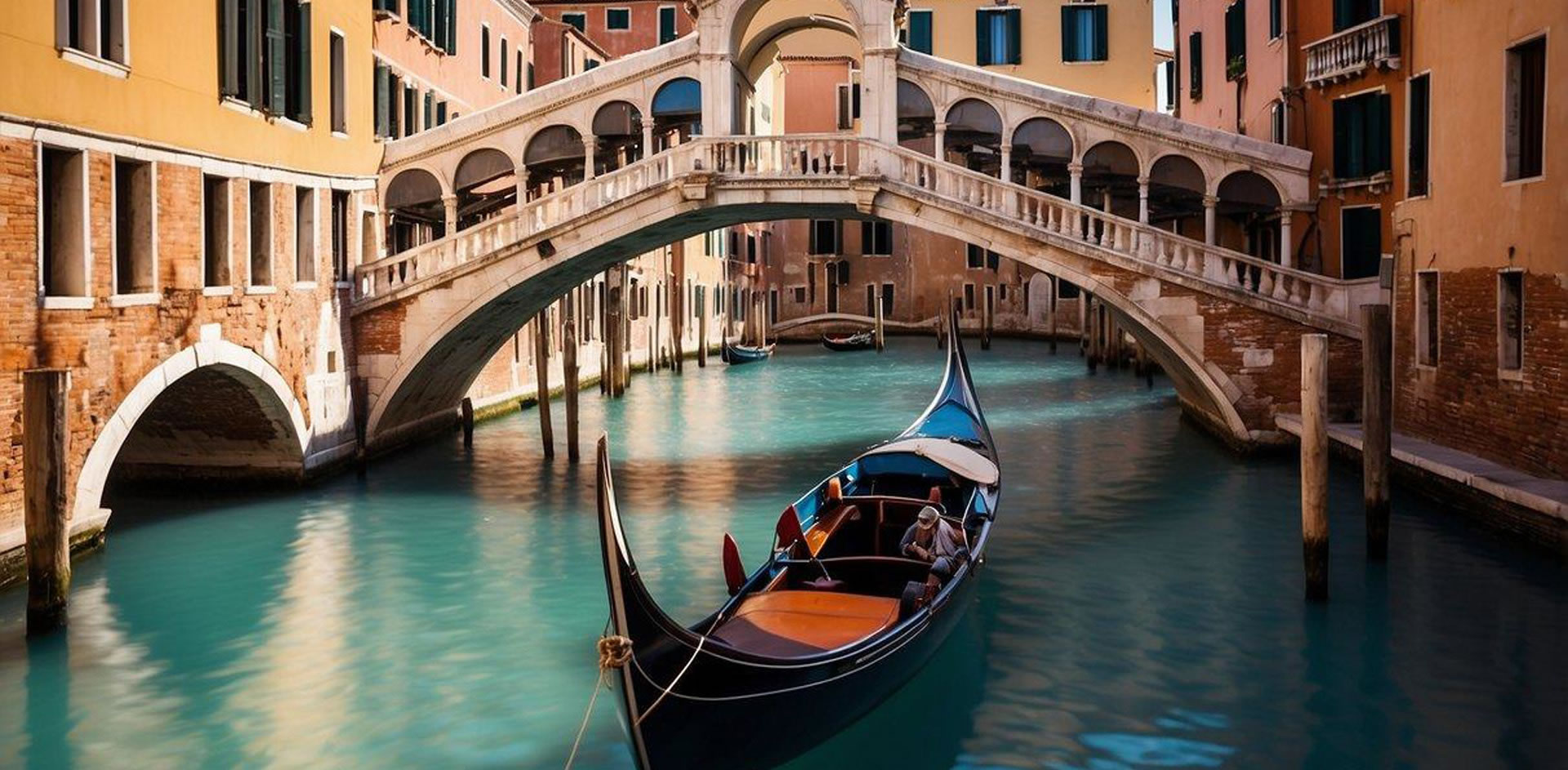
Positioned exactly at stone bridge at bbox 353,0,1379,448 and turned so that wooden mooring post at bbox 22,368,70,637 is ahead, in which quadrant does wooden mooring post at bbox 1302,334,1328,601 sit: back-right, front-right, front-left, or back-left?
front-left

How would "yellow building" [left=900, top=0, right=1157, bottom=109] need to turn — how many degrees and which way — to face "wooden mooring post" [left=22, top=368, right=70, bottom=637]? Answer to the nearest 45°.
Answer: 0° — it already faces it

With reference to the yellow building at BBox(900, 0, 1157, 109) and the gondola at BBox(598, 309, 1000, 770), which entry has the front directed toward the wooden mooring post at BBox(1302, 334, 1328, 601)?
the yellow building

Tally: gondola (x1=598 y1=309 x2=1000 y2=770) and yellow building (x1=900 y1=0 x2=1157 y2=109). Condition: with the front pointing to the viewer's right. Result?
0

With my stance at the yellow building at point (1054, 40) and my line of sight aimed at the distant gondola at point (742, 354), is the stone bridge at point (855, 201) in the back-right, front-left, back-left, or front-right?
front-left

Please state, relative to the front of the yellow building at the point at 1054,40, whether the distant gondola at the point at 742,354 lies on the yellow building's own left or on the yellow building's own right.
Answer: on the yellow building's own right

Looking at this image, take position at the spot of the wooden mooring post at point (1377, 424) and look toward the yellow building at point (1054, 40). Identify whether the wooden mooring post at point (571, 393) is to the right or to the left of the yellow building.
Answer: left

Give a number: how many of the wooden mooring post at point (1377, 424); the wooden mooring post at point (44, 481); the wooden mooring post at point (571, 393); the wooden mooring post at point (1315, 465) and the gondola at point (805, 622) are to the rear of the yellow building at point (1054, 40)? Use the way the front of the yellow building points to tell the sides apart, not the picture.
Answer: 0

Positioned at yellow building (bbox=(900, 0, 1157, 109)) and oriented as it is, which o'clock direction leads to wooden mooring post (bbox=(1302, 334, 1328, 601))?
The wooden mooring post is roughly at 12 o'clock from the yellow building.

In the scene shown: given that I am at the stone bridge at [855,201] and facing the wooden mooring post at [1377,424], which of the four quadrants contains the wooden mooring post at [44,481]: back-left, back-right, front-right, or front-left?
front-right

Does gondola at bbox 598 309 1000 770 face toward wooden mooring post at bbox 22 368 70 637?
no

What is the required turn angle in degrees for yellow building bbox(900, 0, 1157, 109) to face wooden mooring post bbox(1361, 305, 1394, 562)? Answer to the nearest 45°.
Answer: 0° — it already faces it

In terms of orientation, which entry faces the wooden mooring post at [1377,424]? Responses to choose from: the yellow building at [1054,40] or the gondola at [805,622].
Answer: the yellow building

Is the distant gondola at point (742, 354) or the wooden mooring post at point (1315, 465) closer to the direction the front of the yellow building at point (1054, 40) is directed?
the wooden mooring post

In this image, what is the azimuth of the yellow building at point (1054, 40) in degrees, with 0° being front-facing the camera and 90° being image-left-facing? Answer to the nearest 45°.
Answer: approximately 0°
